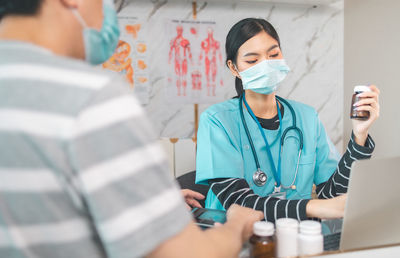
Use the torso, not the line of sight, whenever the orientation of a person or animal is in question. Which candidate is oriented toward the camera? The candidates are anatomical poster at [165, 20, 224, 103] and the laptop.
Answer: the anatomical poster

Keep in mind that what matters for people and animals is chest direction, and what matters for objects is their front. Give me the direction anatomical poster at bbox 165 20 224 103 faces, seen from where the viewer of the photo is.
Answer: facing the viewer

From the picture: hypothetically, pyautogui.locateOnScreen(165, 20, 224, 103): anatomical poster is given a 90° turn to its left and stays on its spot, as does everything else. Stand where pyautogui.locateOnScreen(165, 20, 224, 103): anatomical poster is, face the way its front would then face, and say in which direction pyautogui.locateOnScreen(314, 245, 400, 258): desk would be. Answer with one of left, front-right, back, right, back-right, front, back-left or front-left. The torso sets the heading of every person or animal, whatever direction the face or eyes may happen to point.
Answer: right

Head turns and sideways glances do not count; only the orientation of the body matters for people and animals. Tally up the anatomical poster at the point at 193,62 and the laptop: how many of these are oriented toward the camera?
1

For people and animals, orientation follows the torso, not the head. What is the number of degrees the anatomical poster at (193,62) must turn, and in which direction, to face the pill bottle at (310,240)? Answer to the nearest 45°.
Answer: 0° — it already faces it

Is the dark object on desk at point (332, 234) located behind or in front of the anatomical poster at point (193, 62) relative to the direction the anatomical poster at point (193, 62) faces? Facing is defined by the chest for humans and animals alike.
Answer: in front

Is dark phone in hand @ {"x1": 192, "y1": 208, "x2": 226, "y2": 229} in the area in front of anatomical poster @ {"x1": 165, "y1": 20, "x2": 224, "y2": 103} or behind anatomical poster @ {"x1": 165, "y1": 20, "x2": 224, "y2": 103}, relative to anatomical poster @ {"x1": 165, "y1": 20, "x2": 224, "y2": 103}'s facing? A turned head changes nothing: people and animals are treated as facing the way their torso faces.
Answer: in front

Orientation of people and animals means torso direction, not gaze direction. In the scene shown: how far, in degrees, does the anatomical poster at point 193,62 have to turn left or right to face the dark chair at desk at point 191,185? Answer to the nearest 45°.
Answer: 0° — it already faces it

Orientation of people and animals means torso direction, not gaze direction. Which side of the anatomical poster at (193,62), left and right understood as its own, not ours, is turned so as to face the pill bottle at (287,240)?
front

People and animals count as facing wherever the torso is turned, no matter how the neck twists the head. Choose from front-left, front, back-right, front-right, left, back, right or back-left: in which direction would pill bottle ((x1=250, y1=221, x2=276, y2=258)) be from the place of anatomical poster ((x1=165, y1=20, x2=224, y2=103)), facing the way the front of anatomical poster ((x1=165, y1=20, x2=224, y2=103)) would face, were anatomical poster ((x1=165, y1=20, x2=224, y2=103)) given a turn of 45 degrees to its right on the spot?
front-left

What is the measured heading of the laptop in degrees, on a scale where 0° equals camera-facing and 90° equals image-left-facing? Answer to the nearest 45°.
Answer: approximately 135°

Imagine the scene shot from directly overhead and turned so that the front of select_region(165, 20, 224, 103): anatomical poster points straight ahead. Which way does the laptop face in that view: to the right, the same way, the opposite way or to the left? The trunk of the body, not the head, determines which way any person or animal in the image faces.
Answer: the opposite way
